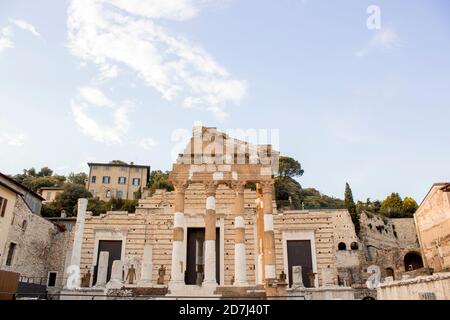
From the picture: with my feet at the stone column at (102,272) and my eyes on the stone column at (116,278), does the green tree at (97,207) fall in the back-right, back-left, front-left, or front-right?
back-left

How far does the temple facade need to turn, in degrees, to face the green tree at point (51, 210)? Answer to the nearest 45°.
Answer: approximately 135° to its right

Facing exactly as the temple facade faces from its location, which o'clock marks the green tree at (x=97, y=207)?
The green tree is roughly at 5 o'clock from the temple facade.

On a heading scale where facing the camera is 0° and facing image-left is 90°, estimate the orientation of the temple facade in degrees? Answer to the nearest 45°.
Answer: approximately 0°

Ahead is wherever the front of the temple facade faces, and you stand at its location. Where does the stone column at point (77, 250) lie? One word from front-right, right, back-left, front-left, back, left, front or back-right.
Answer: right

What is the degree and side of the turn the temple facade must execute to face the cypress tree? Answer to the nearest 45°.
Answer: approximately 135° to its left
